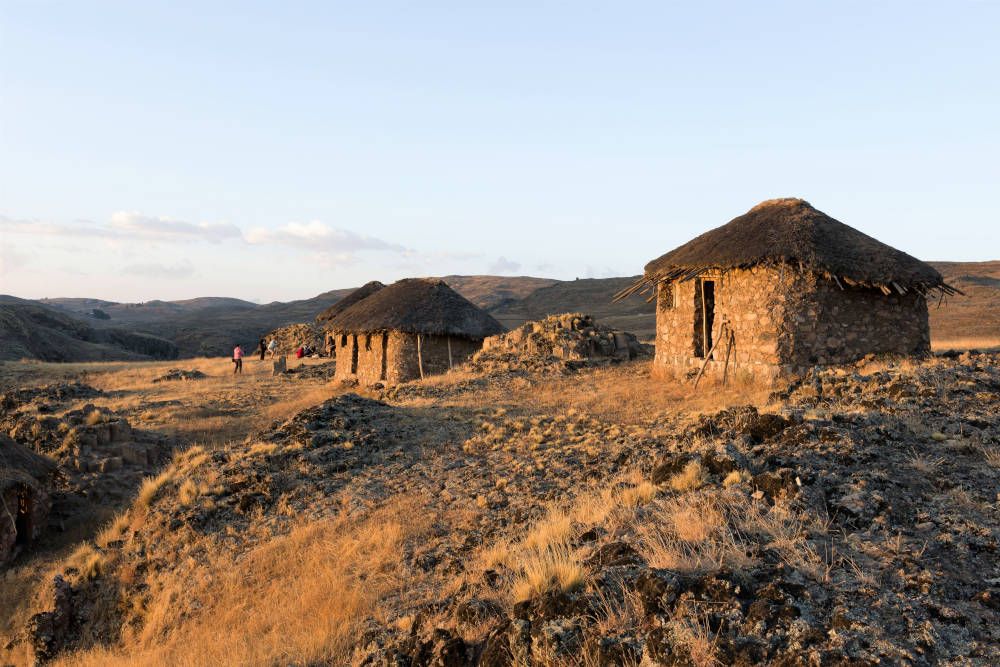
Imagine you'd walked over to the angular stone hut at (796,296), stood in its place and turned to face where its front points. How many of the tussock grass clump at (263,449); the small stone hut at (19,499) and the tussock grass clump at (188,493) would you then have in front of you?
3

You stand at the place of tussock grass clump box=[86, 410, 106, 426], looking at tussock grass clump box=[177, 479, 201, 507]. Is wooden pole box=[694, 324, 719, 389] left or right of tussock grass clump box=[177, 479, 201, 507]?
left

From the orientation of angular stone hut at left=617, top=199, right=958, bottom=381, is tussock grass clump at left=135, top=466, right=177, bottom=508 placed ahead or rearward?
ahead

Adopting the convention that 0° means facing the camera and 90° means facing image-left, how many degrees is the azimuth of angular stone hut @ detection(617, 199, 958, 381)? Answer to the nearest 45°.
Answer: approximately 45°

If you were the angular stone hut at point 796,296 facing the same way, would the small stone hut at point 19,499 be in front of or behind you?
in front

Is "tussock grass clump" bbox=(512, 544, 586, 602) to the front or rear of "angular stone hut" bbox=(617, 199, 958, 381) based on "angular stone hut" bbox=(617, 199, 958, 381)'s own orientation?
to the front

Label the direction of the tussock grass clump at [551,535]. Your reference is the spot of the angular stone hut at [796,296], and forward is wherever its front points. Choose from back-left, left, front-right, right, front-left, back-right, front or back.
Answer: front-left

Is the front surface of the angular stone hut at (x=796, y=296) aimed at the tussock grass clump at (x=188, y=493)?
yes
